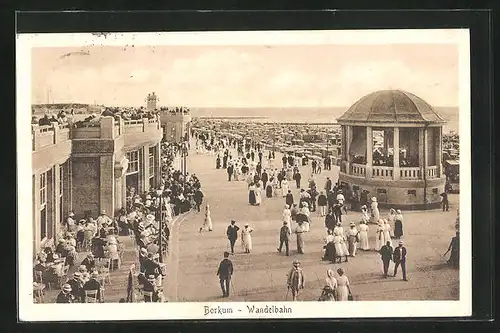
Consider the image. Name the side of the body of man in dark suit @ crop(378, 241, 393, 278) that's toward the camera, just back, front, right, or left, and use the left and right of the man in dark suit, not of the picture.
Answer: front

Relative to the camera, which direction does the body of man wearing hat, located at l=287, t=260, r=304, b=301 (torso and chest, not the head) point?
toward the camera
